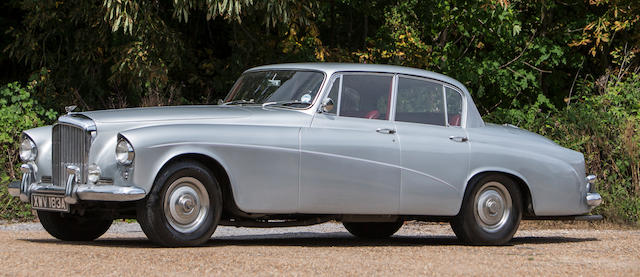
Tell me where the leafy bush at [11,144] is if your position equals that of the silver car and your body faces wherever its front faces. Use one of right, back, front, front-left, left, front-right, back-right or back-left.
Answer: right

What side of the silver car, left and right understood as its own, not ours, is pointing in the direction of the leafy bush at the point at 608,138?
back
